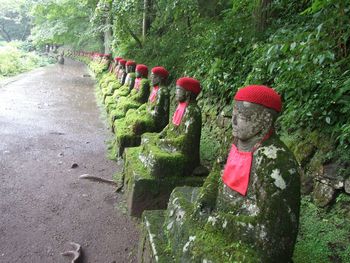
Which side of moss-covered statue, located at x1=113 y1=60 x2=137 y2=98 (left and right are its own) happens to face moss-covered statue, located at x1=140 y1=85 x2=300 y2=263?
left

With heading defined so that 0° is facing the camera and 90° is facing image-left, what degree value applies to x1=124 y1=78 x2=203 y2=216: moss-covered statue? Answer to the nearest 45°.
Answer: approximately 90°

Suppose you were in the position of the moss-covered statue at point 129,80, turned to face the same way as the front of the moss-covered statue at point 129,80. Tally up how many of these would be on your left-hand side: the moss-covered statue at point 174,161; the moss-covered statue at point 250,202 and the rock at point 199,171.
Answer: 3

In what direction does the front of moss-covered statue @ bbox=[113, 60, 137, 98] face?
to the viewer's left

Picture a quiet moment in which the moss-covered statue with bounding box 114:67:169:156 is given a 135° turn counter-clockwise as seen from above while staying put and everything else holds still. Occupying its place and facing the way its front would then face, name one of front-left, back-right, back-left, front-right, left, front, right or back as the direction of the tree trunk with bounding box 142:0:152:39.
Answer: back-left

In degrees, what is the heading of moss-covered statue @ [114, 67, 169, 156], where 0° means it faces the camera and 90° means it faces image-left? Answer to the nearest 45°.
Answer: approximately 90°

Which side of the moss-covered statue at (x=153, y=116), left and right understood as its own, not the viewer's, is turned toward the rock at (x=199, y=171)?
left

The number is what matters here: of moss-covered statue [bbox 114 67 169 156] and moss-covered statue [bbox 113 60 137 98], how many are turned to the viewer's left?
2

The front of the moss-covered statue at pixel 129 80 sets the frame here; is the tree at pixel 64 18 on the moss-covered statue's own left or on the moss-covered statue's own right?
on the moss-covered statue's own right

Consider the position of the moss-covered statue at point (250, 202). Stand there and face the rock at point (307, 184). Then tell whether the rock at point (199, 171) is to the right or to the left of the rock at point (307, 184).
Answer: left

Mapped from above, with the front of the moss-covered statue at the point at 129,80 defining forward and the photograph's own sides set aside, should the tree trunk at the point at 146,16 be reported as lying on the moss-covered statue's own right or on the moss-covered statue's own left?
on the moss-covered statue's own right

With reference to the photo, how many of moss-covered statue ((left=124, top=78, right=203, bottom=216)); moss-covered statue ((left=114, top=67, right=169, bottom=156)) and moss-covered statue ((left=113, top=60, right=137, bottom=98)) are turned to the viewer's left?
3
